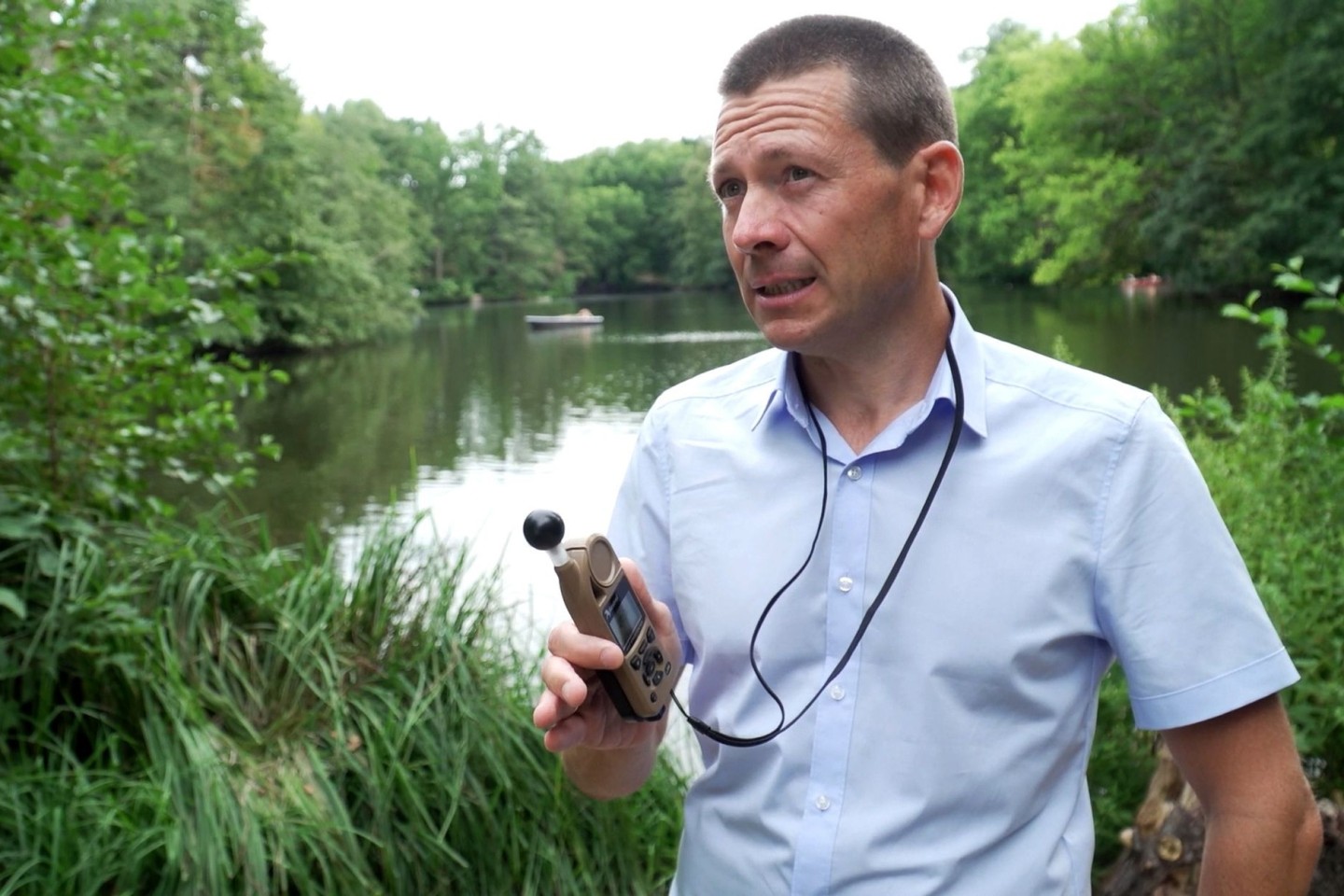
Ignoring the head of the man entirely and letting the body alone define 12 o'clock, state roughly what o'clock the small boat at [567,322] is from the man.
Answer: The small boat is roughly at 4 o'clock from the man.

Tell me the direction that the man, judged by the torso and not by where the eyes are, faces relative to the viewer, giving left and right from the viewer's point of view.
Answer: facing the viewer and to the left of the viewer

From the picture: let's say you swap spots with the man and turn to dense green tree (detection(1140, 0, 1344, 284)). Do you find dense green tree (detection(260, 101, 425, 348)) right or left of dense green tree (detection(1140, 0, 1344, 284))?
left

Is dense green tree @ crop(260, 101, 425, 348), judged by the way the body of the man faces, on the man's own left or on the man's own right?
on the man's own right

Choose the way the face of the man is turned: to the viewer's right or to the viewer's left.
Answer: to the viewer's left

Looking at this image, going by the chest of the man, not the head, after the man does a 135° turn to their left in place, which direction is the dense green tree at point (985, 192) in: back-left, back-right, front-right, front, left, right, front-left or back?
left
